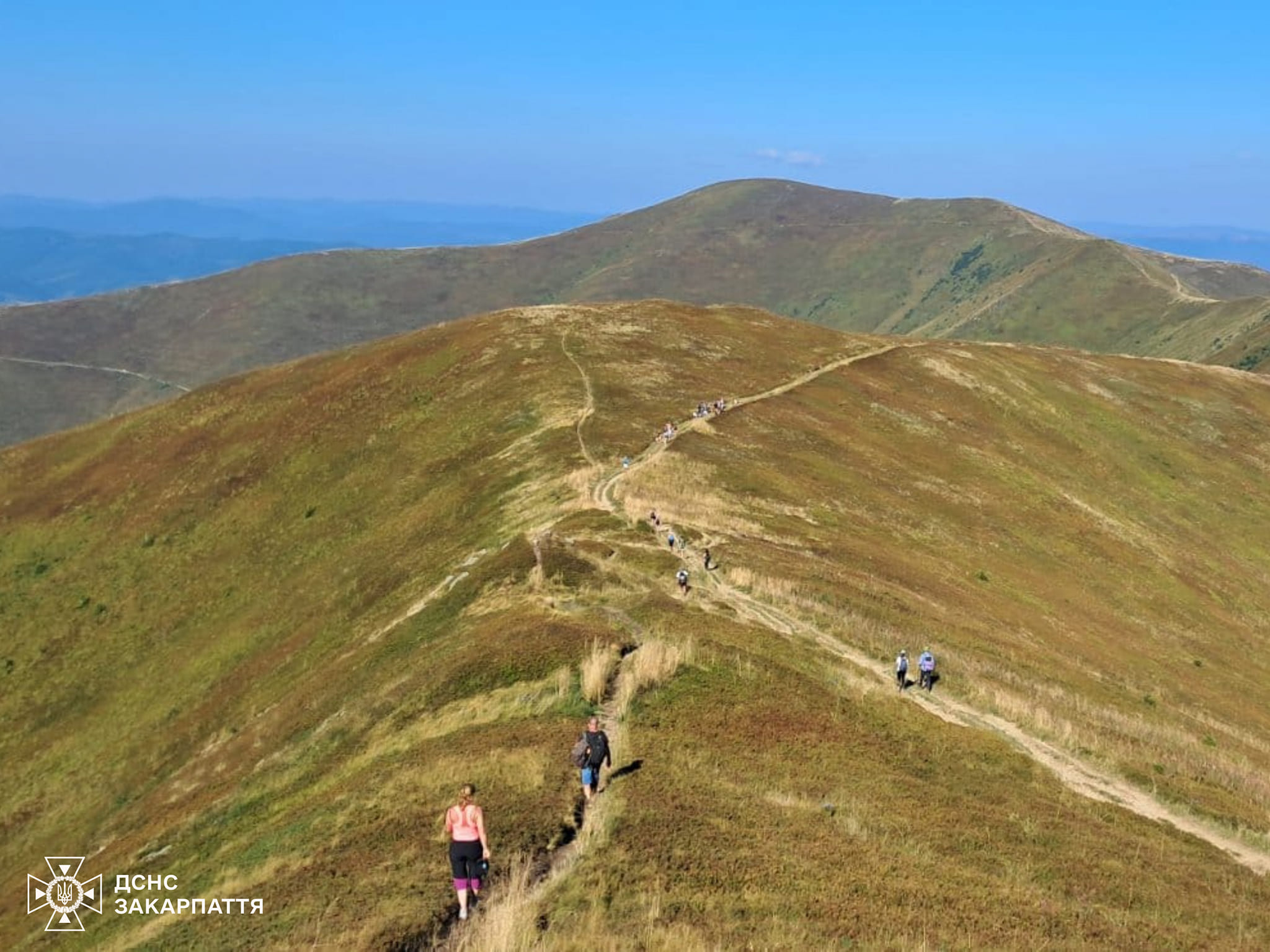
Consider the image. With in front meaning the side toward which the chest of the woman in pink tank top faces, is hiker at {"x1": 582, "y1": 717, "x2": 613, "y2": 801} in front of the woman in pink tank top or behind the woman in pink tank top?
in front

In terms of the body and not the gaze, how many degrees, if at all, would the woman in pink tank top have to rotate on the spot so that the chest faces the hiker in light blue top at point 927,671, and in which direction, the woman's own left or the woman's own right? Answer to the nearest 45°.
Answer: approximately 45° to the woman's own right

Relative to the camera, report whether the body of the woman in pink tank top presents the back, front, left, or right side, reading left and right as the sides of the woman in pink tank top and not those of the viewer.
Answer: back
